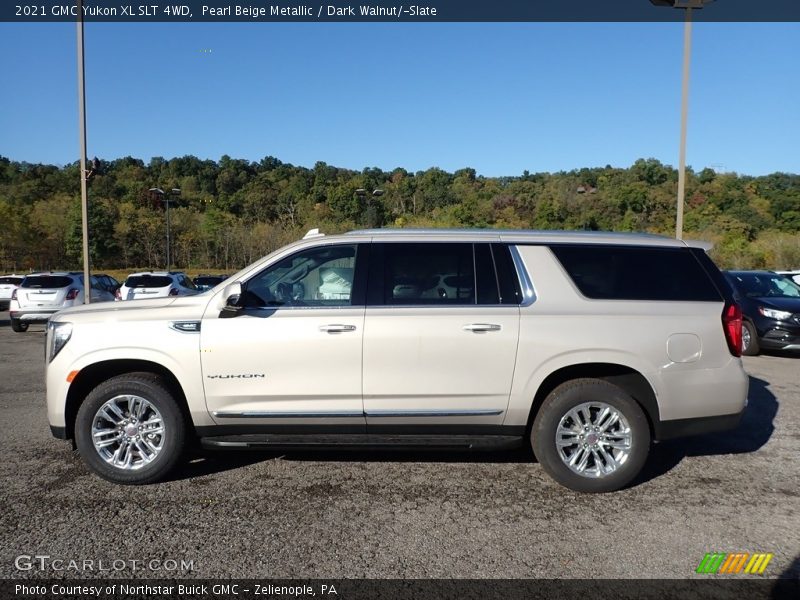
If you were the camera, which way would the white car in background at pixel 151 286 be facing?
facing away from the viewer and to the right of the viewer

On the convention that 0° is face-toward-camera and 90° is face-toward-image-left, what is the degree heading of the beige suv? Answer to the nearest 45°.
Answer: approximately 90°

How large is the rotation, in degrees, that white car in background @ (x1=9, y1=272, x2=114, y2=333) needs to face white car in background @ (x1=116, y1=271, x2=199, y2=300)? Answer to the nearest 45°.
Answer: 0° — it already faces it

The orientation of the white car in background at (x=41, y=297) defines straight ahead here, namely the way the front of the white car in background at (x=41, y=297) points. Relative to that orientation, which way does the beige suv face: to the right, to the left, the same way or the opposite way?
to the left

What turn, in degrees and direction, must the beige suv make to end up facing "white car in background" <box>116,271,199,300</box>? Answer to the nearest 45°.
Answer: approximately 45° to its right

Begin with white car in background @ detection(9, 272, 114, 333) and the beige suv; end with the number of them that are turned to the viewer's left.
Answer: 1

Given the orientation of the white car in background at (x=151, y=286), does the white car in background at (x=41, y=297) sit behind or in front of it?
behind

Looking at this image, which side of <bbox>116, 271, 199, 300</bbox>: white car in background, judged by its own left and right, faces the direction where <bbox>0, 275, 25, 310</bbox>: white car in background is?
left

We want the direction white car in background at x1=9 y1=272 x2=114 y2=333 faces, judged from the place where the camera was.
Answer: facing away from the viewer and to the right of the viewer

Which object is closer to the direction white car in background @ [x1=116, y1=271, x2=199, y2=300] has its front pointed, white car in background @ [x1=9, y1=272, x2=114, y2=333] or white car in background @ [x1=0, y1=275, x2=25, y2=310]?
the white car in background @ [x1=0, y1=275, x2=25, y2=310]

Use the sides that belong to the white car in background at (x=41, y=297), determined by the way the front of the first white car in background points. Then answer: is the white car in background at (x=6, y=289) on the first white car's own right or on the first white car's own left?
on the first white car's own left
